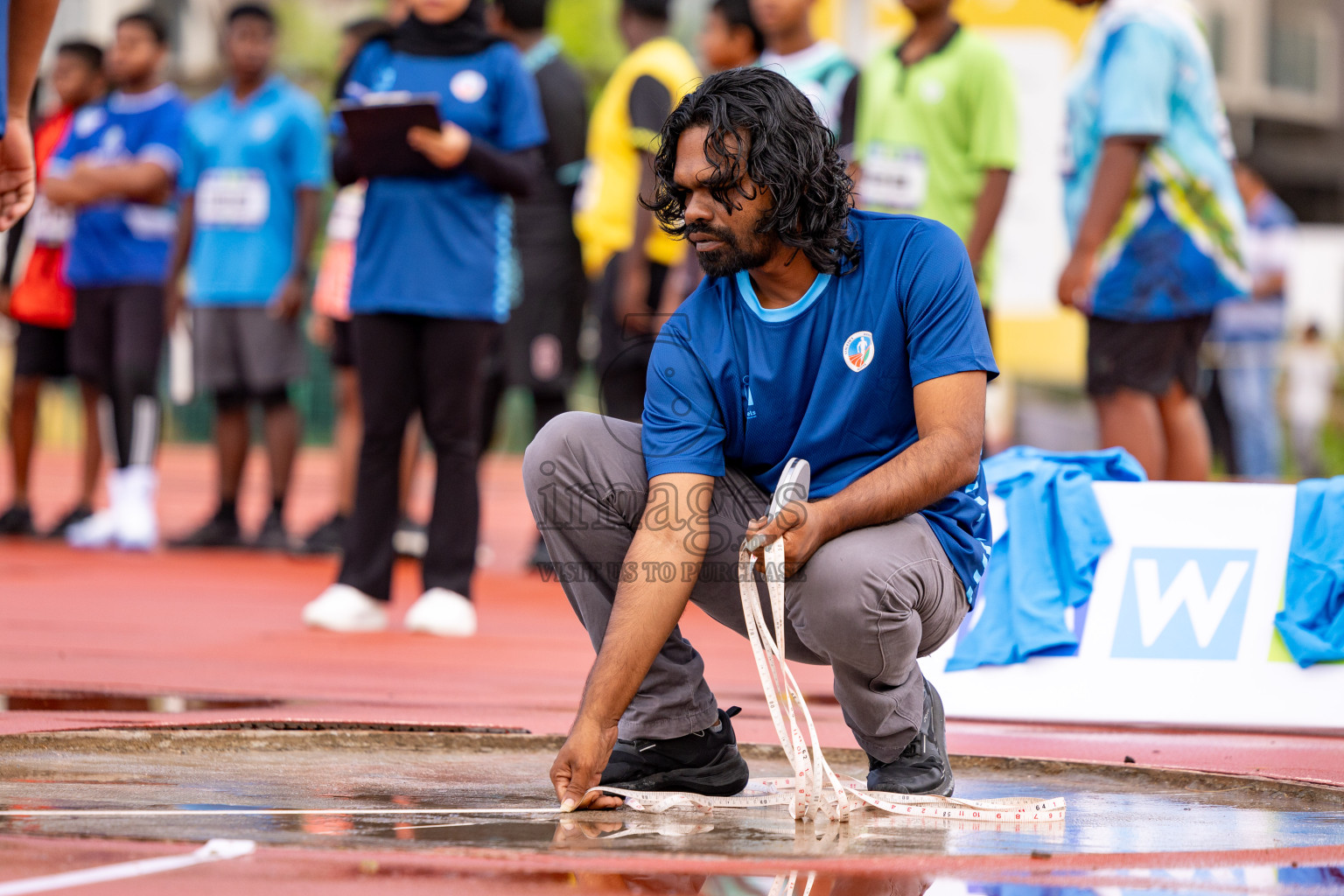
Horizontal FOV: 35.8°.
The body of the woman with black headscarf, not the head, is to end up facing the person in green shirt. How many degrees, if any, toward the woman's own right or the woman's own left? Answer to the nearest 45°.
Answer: approximately 135° to the woman's own left

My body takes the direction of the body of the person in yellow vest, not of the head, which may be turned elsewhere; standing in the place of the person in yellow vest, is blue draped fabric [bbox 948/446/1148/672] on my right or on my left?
on my left

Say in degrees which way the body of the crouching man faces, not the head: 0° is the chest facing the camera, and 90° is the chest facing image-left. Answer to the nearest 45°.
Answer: approximately 45°

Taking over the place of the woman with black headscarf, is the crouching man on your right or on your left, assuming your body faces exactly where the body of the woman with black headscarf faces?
on your left

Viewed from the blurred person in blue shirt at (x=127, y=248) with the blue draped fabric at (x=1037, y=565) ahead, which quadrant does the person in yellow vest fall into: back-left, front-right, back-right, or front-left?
front-left

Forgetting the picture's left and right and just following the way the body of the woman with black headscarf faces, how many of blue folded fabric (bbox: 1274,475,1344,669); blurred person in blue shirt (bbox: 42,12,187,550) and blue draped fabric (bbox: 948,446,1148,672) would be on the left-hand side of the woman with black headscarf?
2

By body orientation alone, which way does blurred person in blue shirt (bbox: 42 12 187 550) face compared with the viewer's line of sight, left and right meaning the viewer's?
facing the viewer and to the left of the viewer

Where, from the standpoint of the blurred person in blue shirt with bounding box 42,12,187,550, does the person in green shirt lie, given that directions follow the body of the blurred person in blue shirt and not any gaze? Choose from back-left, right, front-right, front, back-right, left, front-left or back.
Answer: left

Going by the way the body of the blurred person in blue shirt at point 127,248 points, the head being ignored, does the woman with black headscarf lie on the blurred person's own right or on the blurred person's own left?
on the blurred person's own left

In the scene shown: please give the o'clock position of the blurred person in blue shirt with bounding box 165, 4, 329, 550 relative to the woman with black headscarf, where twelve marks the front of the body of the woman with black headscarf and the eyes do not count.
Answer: The blurred person in blue shirt is roughly at 4 o'clock from the woman with black headscarf.

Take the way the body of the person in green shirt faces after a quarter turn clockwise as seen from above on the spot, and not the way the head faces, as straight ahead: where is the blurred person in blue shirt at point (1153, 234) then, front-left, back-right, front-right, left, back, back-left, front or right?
back

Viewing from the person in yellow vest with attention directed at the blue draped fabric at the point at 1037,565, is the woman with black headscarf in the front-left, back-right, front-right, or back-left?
front-right
